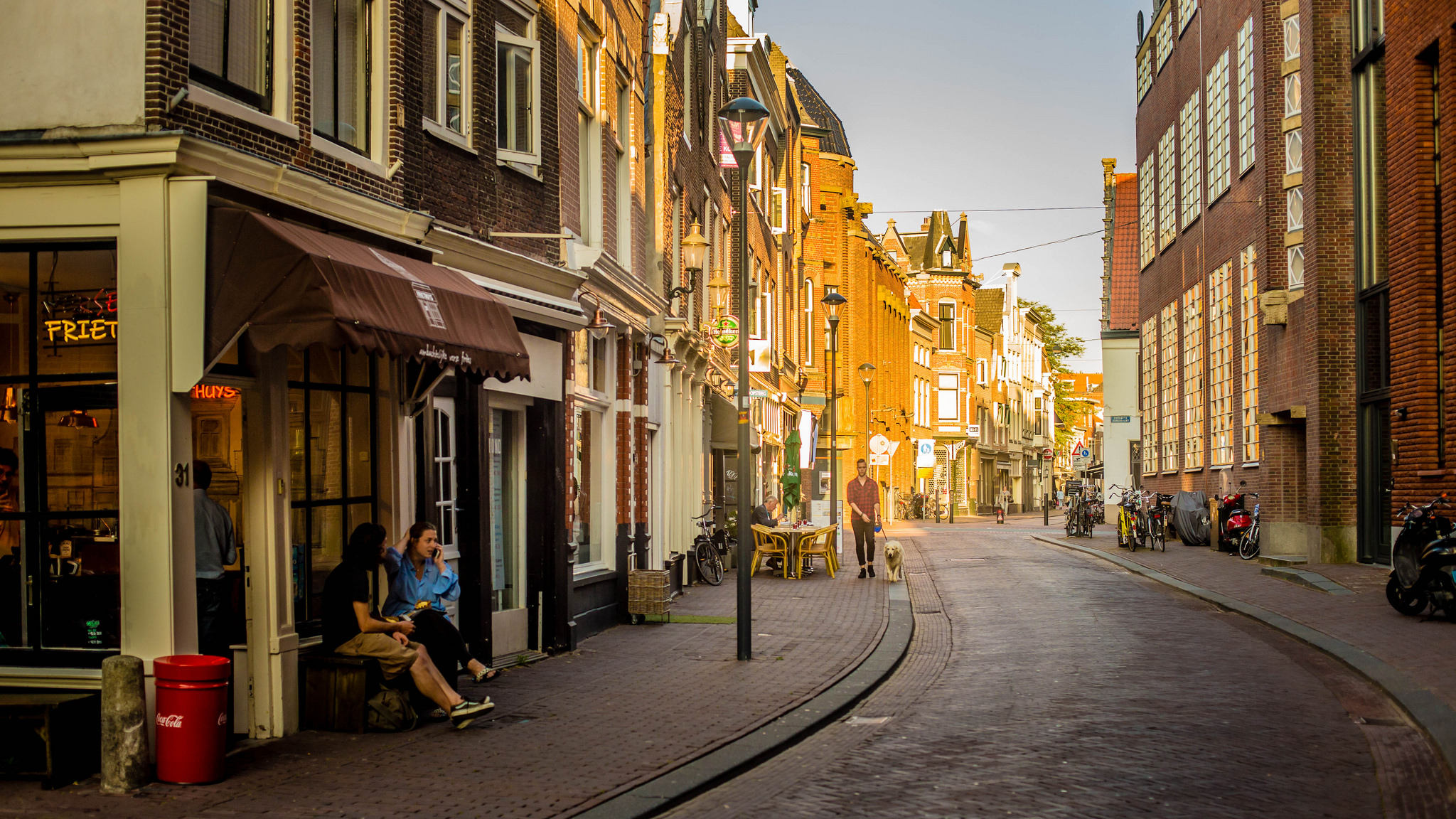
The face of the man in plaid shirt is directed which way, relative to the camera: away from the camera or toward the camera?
toward the camera

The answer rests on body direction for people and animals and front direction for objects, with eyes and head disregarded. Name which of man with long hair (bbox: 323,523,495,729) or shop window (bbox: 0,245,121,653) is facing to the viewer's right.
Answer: the man with long hair

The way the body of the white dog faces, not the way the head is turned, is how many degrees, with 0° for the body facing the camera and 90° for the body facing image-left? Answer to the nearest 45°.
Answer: approximately 0°

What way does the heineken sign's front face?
toward the camera

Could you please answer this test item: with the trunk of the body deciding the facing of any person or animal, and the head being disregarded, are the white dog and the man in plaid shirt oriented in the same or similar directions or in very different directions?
same or similar directions

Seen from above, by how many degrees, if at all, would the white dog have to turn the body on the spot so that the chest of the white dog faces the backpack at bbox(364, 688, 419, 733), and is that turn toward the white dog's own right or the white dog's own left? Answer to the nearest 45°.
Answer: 0° — it already faces it

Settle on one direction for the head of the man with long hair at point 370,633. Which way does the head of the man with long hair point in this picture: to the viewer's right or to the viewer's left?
to the viewer's right

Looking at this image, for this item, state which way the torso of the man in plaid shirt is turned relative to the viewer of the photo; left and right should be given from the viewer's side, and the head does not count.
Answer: facing the viewer

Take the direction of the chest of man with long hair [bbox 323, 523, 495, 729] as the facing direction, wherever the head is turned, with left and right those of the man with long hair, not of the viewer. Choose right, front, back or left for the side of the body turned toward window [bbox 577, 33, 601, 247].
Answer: left

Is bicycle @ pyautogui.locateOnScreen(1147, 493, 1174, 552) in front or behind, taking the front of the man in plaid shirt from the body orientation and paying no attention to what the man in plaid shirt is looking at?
behind

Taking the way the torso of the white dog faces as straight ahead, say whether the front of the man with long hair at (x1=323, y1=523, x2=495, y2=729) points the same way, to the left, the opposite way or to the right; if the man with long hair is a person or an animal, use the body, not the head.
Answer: to the left

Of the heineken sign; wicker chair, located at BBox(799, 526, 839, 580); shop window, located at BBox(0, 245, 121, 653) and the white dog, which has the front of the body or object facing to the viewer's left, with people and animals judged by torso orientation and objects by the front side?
the wicker chair
